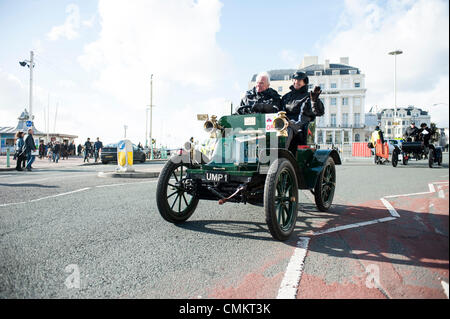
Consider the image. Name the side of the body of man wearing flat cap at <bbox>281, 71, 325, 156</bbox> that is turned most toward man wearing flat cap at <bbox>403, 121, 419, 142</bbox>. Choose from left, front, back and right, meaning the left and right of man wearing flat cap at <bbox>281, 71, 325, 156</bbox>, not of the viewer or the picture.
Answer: back

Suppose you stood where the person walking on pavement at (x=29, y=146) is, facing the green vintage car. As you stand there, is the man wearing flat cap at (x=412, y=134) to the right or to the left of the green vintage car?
left

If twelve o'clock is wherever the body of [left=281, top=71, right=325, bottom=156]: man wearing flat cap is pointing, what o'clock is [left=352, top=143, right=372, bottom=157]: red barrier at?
The red barrier is roughly at 5 o'clock from the man wearing flat cap.

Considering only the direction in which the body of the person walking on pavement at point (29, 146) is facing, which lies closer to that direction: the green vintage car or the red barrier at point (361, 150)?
the red barrier

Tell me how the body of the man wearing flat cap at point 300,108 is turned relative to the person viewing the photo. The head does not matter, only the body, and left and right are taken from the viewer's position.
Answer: facing the viewer and to the left of the viewer

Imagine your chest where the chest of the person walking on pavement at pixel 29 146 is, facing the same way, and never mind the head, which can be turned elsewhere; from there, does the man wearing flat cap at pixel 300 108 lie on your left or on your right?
on your right

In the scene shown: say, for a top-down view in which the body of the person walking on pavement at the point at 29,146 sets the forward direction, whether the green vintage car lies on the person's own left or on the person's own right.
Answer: on the person's own right

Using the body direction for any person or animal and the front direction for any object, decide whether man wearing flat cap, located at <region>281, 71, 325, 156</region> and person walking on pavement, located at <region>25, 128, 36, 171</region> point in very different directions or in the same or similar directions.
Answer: very different directions

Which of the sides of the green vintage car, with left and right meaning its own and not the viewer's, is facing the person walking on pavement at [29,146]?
right

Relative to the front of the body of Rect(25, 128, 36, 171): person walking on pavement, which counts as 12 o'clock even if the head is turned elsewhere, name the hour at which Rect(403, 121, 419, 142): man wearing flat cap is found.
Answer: The man wearing flat cap is roughly at 1 o'clock from the person walking on pavement.

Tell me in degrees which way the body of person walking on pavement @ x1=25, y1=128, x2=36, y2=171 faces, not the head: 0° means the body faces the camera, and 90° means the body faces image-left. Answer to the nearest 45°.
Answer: approximately 270°

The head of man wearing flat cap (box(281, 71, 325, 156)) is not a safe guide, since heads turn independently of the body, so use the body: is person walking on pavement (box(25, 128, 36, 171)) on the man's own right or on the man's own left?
on the man's own right
